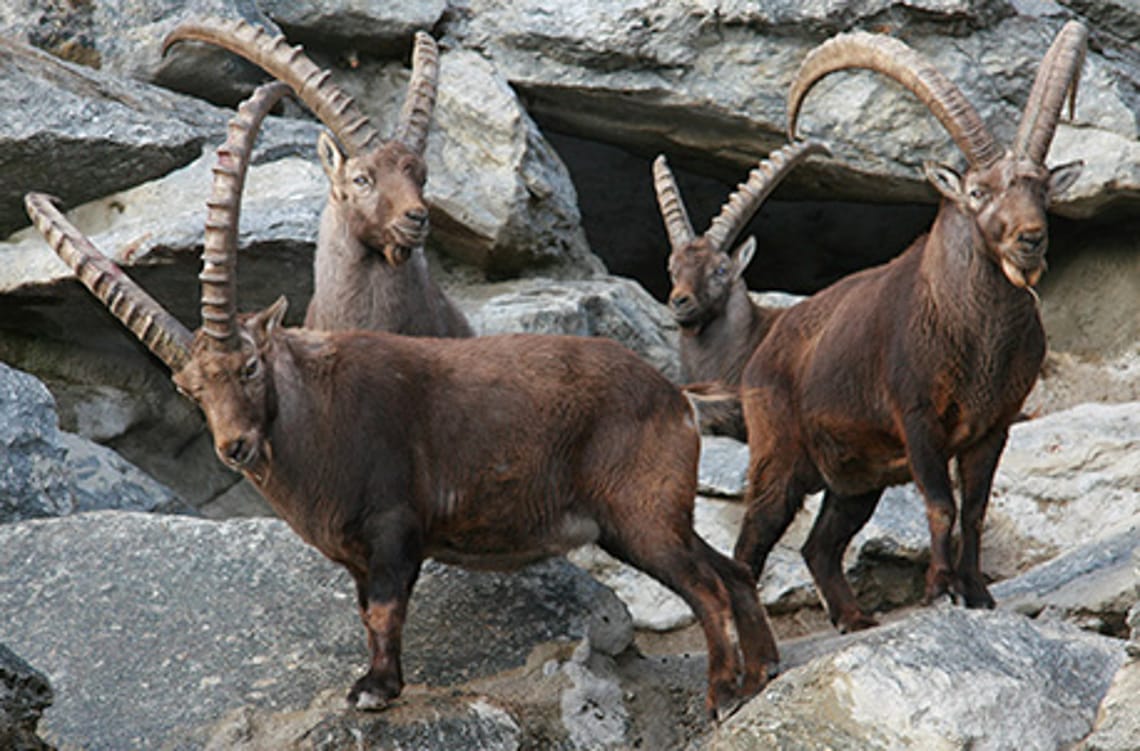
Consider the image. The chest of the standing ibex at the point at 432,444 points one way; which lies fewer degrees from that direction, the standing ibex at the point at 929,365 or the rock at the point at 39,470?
the rock

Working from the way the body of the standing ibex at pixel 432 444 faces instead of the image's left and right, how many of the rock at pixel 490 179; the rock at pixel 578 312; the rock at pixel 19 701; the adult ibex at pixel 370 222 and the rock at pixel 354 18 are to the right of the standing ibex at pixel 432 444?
4

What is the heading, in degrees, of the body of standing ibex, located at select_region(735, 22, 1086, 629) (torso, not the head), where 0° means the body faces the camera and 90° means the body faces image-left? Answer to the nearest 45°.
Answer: approximately 315°

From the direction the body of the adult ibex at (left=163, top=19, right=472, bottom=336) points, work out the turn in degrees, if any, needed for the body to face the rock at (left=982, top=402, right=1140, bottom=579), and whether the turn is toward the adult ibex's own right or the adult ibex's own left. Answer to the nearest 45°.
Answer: approximately 45° to the adult ibex's own left

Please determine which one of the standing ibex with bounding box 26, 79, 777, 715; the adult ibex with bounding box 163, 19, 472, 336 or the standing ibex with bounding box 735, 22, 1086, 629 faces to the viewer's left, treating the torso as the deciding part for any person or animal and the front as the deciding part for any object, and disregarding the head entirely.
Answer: the standing ibex with bounding box 26, 79, 777, 715

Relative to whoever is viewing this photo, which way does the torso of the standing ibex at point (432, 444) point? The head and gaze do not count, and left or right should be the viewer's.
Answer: facing to the left of the viewer

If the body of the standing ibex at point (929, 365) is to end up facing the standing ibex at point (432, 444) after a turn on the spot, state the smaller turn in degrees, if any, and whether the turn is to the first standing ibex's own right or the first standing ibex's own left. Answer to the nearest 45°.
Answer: approximately 90° to the first standing ibex's own right

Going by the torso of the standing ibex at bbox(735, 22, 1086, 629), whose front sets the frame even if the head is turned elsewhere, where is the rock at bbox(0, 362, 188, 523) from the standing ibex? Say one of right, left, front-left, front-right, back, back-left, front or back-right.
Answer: back-right

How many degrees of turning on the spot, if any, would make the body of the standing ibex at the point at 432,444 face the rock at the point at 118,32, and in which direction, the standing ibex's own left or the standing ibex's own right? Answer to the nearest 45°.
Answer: approximately 90° to the standing ibex's own right

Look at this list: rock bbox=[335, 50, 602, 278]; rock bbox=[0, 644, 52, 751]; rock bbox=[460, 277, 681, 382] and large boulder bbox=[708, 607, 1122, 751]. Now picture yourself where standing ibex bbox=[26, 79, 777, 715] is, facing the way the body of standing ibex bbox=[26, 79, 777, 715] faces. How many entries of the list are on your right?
2

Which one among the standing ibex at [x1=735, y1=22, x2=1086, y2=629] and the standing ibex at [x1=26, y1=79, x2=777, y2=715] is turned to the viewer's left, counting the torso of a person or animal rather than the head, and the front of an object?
the standing ibex at [x1=26, y1=79, x2=777, y2=715]
